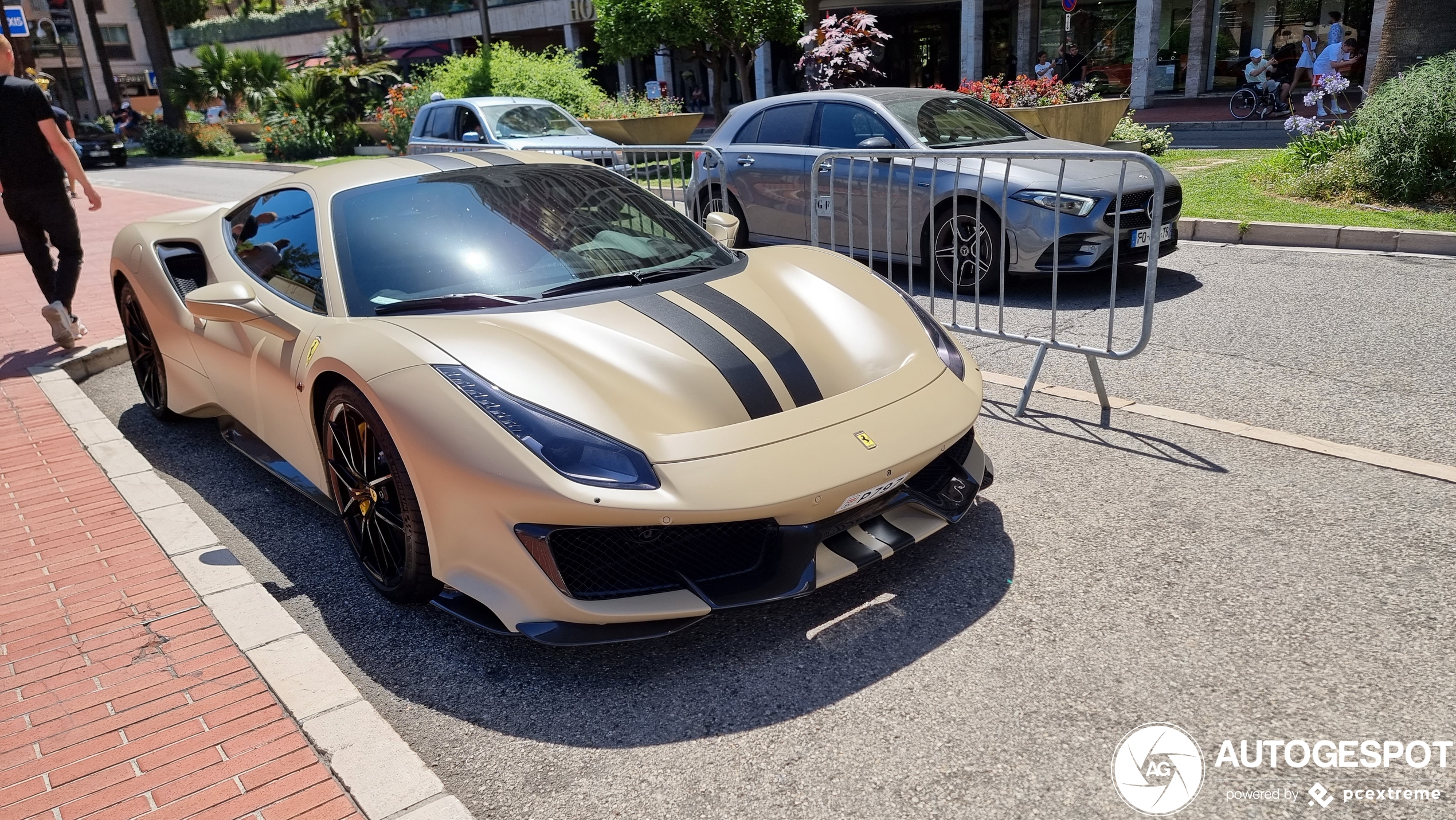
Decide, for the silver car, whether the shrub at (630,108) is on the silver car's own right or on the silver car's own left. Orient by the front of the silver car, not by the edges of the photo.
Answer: on the silver car's own left

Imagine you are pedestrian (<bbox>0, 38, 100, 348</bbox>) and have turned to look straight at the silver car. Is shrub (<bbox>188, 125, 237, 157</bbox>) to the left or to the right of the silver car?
left

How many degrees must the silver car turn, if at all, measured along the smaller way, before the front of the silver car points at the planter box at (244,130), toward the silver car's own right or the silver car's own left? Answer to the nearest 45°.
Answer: approximately 135° to the silver car's own left

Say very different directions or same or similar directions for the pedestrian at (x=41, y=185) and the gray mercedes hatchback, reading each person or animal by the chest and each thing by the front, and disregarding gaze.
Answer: very different directions

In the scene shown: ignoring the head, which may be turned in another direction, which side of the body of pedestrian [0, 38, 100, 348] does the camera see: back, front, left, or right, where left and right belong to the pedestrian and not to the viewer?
back

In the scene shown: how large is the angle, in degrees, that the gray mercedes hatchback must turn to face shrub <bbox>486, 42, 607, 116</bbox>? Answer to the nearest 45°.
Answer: approximately 180°

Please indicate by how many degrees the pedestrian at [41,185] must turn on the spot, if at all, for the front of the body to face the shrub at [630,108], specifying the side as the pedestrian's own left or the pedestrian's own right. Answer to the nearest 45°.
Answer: approximately 45° to the pedestrian's own right

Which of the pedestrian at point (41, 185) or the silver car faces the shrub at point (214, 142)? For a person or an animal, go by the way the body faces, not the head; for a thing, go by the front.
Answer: the pedestrian

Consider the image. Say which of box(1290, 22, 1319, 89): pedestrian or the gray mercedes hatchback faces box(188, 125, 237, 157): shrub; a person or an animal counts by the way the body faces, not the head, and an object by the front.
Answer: the pedestrian

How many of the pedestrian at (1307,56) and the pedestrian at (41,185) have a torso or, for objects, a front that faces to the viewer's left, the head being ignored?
1

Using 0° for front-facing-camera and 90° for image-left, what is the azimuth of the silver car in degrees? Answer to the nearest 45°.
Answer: approximately 315°

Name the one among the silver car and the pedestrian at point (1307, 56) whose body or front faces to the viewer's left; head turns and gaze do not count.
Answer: the pedestrian

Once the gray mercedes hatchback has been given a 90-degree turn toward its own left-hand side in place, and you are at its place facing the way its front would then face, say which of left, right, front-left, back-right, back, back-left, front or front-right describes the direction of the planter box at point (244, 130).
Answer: left

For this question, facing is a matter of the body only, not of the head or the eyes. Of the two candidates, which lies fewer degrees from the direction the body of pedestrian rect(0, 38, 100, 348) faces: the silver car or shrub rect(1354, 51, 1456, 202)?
the silver car

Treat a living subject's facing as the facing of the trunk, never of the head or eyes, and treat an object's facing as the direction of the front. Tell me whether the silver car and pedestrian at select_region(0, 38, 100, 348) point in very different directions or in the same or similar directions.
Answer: very different directions
